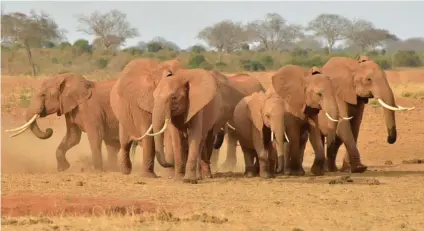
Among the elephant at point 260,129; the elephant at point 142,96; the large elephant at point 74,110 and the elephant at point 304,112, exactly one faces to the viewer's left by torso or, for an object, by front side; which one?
the large elephant

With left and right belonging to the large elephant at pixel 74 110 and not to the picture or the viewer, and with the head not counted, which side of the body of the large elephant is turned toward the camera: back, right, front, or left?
left

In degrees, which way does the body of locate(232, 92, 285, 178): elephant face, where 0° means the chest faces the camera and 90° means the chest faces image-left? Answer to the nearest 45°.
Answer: approximately 315°

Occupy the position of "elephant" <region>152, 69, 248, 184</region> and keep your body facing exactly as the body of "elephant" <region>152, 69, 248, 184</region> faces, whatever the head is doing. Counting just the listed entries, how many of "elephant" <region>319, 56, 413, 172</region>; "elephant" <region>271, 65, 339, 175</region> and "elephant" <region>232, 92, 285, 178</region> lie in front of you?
0

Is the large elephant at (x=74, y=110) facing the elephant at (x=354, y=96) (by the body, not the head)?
no

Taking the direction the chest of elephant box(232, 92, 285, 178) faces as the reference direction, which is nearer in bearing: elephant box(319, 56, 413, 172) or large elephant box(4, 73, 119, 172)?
the elephant

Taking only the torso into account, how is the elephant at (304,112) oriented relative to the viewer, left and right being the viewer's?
facing the viewer and to the right of the viewer

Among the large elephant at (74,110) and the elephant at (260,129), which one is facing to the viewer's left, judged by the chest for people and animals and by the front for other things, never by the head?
the large elephant

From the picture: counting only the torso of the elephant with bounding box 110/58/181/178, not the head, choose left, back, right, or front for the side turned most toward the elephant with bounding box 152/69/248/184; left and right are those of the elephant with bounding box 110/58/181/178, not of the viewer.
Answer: front

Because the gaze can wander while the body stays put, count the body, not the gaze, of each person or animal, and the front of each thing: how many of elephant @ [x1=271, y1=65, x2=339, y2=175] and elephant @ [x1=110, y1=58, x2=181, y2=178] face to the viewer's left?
0

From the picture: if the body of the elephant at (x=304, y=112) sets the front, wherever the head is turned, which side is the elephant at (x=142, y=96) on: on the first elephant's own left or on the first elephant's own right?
on the first elephant's own right

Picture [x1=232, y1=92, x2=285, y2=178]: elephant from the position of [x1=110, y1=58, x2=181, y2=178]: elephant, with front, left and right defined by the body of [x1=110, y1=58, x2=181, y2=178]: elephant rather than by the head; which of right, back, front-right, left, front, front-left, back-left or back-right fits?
front-left

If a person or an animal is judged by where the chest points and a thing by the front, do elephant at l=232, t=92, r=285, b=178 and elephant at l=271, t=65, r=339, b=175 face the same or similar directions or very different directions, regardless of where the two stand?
same or similar directions

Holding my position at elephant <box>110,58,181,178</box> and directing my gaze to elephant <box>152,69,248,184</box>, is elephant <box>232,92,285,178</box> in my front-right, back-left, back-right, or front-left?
front-left

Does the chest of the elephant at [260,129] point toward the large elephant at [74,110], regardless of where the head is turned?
no

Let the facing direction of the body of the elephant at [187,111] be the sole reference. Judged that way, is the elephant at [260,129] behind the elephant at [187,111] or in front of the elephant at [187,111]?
behind
